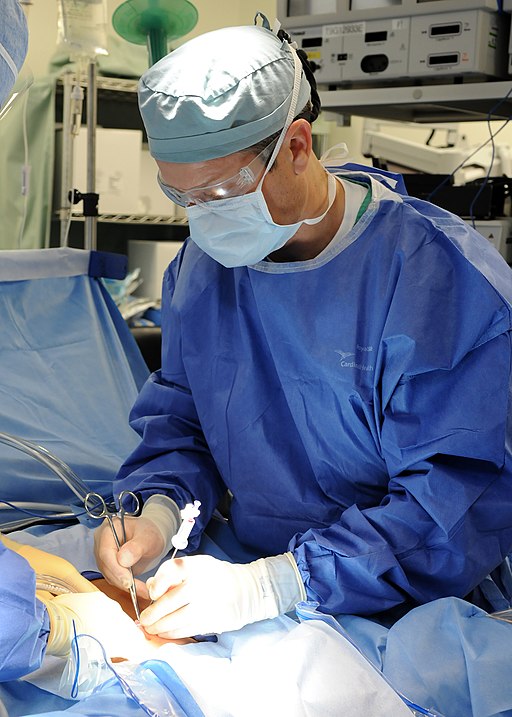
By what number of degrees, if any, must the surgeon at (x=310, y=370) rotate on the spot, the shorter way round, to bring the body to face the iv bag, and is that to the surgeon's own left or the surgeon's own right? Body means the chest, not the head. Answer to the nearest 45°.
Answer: approximately 90° to the surgeon's own right

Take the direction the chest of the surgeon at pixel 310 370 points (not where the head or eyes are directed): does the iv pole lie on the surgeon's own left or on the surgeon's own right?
on the surgeon's own right

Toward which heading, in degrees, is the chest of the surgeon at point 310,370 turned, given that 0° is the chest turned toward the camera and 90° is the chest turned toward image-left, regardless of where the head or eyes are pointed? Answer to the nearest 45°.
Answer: approximately 45°

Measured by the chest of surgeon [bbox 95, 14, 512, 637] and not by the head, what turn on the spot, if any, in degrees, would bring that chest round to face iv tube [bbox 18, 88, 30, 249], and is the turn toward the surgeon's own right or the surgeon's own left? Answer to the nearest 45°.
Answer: approximately 90° to the surgeon's own right
